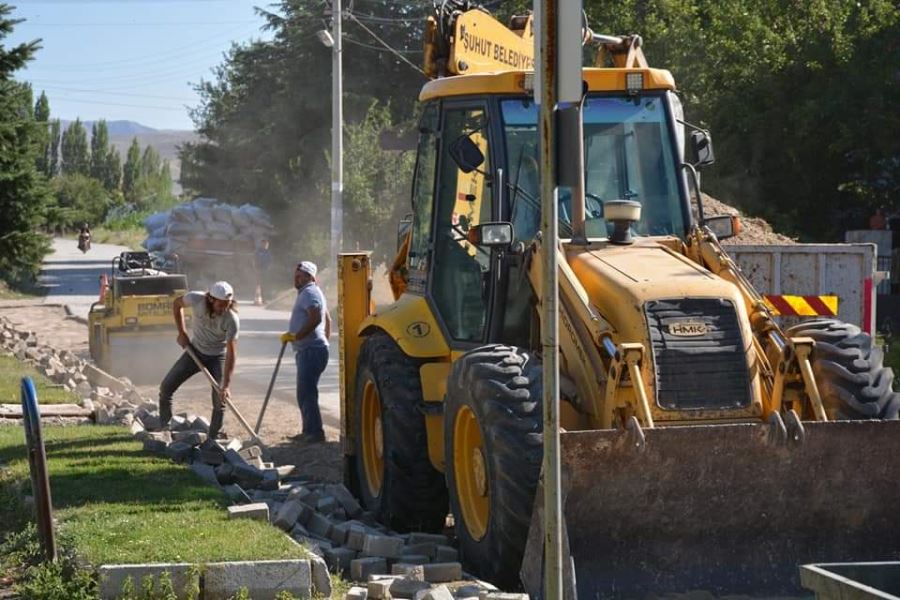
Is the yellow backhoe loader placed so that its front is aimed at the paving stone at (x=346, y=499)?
no

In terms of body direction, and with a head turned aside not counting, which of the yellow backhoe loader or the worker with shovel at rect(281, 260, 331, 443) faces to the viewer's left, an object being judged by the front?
the worker with shovel

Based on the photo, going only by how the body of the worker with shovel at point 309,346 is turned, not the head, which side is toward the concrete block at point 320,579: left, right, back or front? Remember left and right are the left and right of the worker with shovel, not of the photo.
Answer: left

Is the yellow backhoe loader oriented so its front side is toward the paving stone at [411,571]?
no

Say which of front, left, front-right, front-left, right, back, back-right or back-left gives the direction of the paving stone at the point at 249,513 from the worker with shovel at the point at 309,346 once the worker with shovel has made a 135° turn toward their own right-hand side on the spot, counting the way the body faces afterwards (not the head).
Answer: back-right

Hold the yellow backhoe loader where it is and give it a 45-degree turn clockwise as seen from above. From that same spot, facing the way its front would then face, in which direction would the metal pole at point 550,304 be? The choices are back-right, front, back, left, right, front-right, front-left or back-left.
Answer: front

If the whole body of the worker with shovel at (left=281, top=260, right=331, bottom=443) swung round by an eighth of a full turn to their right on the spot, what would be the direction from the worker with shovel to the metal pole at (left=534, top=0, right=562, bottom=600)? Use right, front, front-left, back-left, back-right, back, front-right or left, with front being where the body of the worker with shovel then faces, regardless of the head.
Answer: back-left

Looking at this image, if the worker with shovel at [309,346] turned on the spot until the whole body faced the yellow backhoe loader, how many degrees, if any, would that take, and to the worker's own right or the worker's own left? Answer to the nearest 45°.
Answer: approximately 90° to the worker's own left

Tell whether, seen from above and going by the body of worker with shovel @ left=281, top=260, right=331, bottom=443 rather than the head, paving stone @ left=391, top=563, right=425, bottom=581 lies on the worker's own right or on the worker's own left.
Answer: on the worker's own left

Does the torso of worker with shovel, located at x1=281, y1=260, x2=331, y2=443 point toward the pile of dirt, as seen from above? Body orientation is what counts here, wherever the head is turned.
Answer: no

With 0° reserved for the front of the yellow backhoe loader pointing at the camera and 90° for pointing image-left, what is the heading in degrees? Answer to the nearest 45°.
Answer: approximately 315°

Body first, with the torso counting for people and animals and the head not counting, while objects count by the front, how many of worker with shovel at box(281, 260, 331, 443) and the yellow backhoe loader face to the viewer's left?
1

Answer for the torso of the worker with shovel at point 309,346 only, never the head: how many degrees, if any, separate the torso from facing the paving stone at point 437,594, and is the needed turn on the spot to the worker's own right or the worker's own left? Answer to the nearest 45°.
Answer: approximately 90° to the worker's own left

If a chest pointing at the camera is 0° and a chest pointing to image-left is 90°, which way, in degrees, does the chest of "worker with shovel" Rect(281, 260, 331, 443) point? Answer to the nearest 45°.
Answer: approximately 90°

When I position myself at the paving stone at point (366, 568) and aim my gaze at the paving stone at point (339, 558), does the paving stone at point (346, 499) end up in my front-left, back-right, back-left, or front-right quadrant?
front-right

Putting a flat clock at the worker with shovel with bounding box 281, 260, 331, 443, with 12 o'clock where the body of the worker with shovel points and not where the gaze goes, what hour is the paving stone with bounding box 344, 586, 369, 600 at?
The paving stone is roughly at 9 o'clock from the worker with shovel.
